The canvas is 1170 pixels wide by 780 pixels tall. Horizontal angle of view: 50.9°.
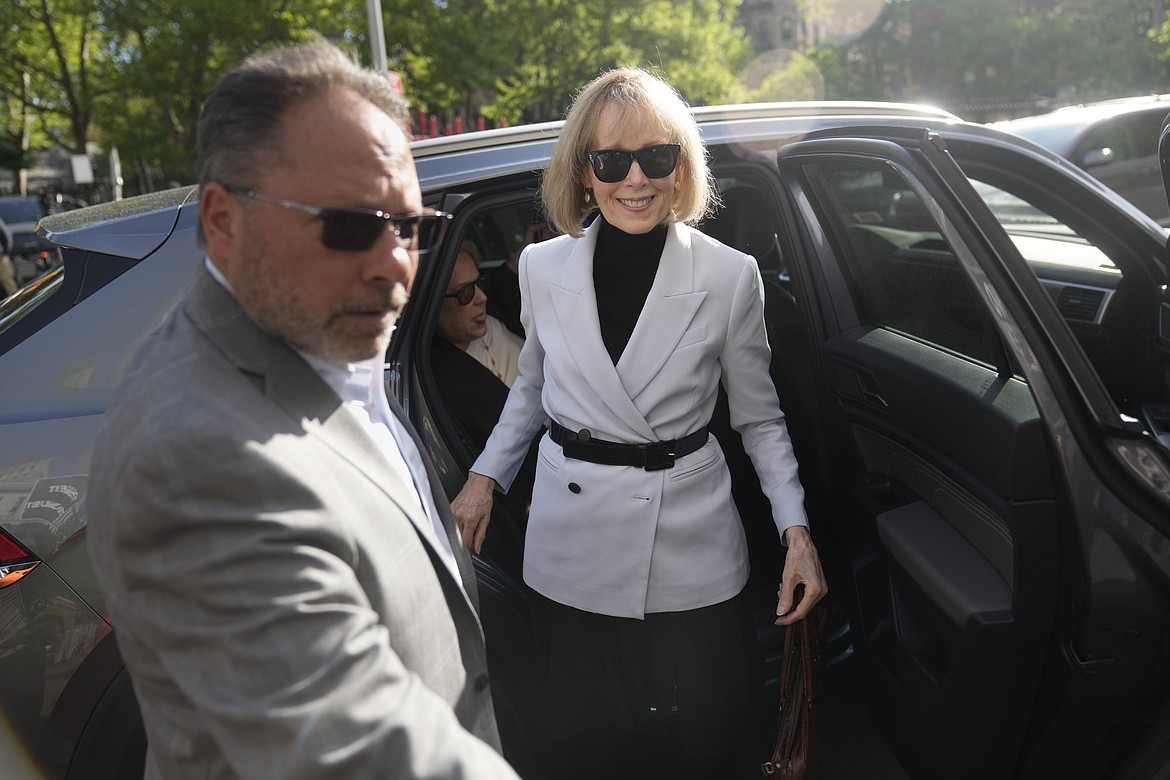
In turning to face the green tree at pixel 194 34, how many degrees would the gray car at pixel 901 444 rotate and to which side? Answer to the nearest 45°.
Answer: approximately 90° to its left

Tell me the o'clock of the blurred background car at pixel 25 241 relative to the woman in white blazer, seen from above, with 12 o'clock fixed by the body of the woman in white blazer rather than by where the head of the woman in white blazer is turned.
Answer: The blurred background car is roughly at 5 o'clock from the woman in white blazer.

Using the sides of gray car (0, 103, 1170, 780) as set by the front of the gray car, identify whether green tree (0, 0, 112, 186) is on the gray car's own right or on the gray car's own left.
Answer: on the gray car's own left

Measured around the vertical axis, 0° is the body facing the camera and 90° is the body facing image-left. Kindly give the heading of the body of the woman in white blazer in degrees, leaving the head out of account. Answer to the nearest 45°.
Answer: approximately 0°

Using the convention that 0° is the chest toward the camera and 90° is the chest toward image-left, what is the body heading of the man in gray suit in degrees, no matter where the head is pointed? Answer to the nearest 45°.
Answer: approximately 315°

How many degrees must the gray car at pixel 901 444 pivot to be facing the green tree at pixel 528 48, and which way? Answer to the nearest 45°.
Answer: approximately 90° to its left

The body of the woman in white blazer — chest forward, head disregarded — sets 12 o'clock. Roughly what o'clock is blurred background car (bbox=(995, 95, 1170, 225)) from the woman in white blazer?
The blurred background car is roughly at 7 o'clock from the woman in white blazer.

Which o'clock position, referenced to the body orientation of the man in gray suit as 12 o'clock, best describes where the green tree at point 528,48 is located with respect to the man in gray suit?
The green tree is roughly at 8 o'clock from the man in gray suit.

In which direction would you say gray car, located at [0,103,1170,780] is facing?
to the viewer's right
